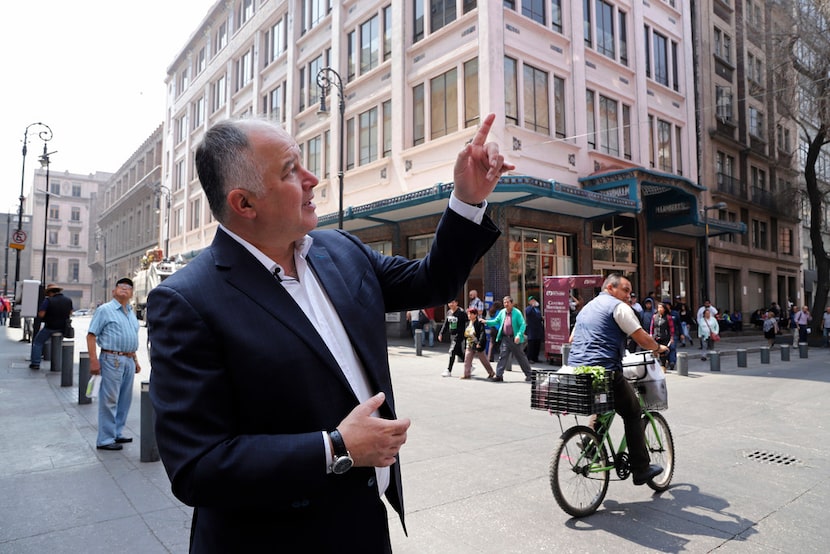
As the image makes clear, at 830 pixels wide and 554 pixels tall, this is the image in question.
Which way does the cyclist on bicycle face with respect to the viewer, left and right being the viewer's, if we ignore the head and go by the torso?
facing away from the viewer and to the right of the viewer

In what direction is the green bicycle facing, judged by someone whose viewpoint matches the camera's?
facing away from the viewer and to the right of the viewer

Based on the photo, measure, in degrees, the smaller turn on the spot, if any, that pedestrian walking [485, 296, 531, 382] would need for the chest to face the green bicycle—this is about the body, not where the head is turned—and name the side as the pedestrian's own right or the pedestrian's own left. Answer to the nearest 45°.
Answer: approximately 45° to the pedestrian's own left

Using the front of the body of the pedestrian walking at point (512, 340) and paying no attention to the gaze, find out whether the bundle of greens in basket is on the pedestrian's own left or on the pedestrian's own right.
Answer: on the pedestrian's own left

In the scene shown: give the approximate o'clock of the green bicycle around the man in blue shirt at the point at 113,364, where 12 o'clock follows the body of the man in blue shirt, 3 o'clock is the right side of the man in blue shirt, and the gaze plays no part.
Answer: The green bicycle is roughly at 12 o'clock from the man in blue shirt.

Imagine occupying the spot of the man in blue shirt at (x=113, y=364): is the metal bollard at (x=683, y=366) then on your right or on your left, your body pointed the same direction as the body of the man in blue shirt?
on your left

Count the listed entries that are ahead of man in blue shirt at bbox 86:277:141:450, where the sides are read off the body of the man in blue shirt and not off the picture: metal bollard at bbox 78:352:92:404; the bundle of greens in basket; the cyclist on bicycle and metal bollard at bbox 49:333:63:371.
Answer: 2

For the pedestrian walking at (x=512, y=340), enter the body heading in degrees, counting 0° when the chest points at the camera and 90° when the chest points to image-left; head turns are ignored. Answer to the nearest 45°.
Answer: approximately 45°

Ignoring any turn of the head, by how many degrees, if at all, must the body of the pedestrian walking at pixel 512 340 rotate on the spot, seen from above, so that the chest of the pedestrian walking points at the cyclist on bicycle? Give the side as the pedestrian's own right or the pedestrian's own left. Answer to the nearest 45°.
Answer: approximately 45° to the pedestrian's own left

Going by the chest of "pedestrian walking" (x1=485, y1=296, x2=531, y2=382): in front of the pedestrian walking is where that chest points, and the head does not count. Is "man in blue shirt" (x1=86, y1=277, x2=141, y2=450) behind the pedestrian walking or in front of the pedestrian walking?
in front
